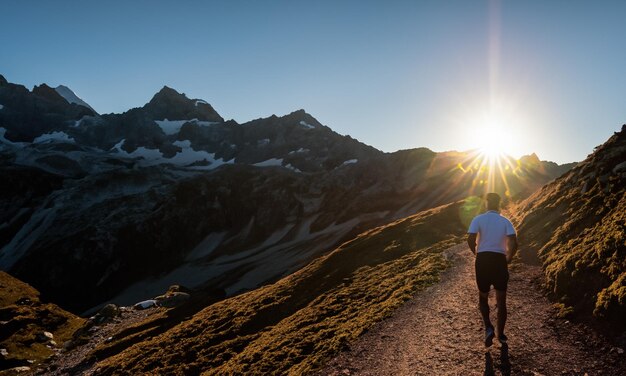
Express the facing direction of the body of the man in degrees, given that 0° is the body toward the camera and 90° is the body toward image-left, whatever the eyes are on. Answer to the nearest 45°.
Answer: approximately 180°
